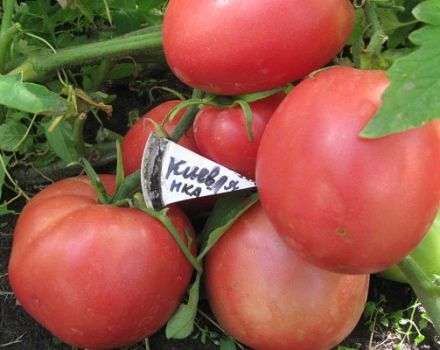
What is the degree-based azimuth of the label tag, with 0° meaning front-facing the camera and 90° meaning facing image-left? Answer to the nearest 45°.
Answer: approximately 0°
